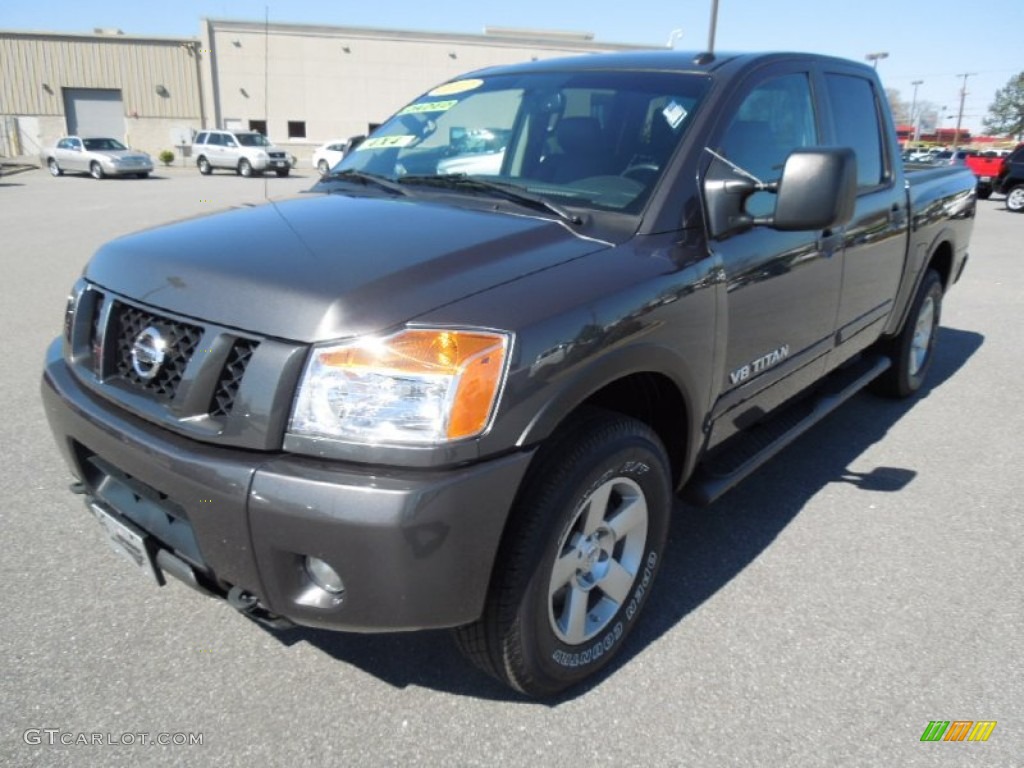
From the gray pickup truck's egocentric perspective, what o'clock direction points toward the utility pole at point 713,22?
The utility pole is roughly at 5 o'clock from the gray pickup truck.

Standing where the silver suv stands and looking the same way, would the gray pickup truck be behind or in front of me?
in front

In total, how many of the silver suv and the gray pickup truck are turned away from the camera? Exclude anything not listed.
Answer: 0

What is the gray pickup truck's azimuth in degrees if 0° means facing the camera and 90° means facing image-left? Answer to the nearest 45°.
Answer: approximately 45°

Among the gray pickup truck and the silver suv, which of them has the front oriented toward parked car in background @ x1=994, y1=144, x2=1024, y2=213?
the silver suv

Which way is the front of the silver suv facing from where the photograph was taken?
facing the viewer and to the right of the viewer

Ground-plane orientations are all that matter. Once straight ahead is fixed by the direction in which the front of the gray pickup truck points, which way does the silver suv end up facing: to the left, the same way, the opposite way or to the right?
to the left

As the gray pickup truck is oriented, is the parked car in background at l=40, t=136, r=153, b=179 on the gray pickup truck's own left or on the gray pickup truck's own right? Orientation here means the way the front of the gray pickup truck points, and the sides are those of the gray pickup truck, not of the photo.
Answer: on the gray pickup truck's own right

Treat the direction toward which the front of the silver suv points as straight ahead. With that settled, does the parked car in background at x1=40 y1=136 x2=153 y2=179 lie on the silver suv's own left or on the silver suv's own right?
on the silver suv's own right

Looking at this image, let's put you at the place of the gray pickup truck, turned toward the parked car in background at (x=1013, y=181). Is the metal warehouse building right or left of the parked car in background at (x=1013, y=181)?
left
